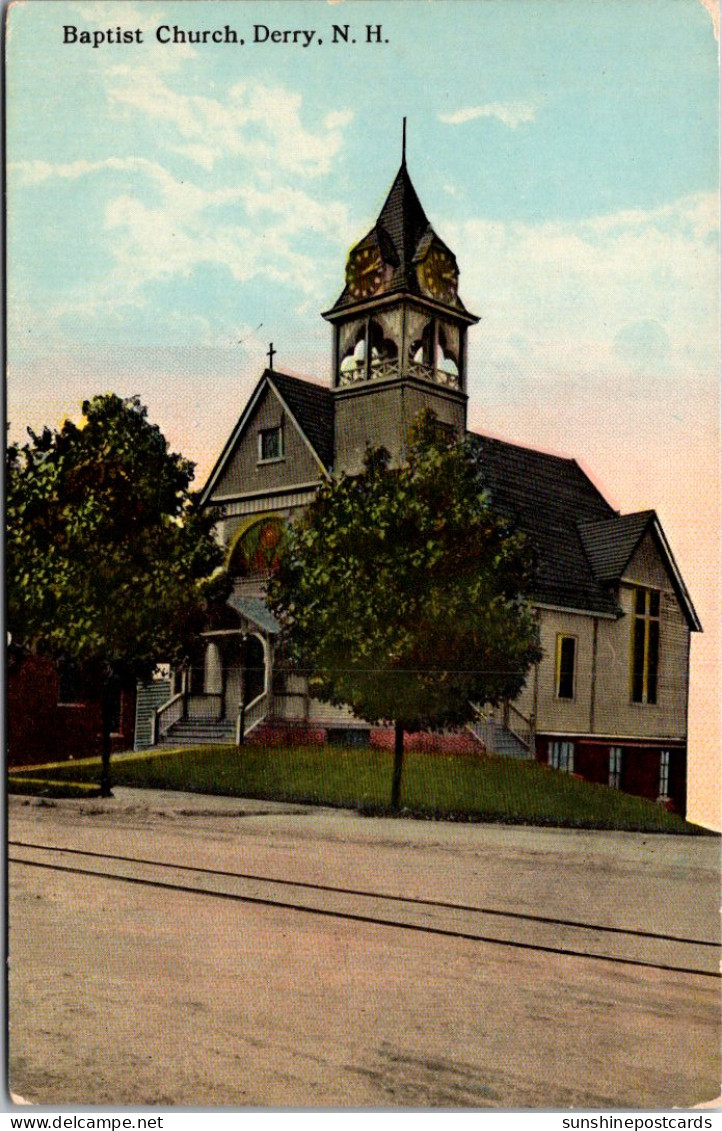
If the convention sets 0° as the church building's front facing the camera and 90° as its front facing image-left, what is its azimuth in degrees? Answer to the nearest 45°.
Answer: approximately 45°
